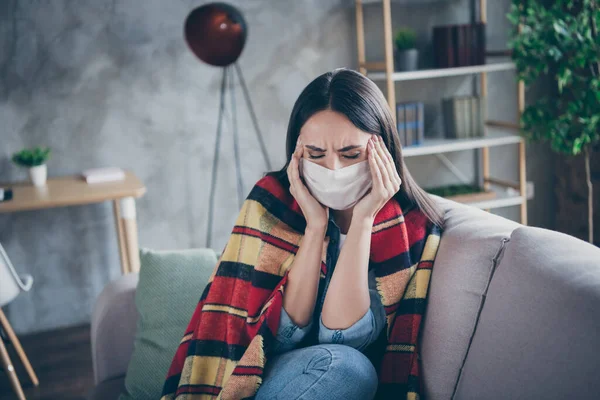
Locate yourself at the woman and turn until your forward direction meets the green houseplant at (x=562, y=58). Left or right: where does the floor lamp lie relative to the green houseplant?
left

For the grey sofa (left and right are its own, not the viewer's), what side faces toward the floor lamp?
right

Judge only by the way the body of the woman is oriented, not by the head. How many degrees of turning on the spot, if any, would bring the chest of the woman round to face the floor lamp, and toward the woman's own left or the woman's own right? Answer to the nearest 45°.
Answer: approximately 180°

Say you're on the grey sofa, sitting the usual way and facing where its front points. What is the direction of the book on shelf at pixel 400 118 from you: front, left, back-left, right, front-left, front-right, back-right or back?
back-right

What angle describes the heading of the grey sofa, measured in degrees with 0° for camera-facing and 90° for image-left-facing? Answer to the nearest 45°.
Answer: approximately 45°

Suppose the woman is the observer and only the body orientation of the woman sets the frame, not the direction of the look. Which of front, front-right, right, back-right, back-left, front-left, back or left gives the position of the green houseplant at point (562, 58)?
back-left

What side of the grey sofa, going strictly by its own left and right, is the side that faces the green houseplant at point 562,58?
back

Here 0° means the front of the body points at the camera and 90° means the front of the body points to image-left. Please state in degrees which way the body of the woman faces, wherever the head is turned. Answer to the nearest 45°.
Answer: approximately 0°

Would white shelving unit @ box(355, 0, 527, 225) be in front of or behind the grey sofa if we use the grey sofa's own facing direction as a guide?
behind

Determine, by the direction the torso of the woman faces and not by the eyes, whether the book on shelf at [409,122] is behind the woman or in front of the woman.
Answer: behind

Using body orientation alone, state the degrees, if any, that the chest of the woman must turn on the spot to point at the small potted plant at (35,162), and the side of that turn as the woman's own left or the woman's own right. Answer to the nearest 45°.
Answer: approximately 135° to the woman's own right
